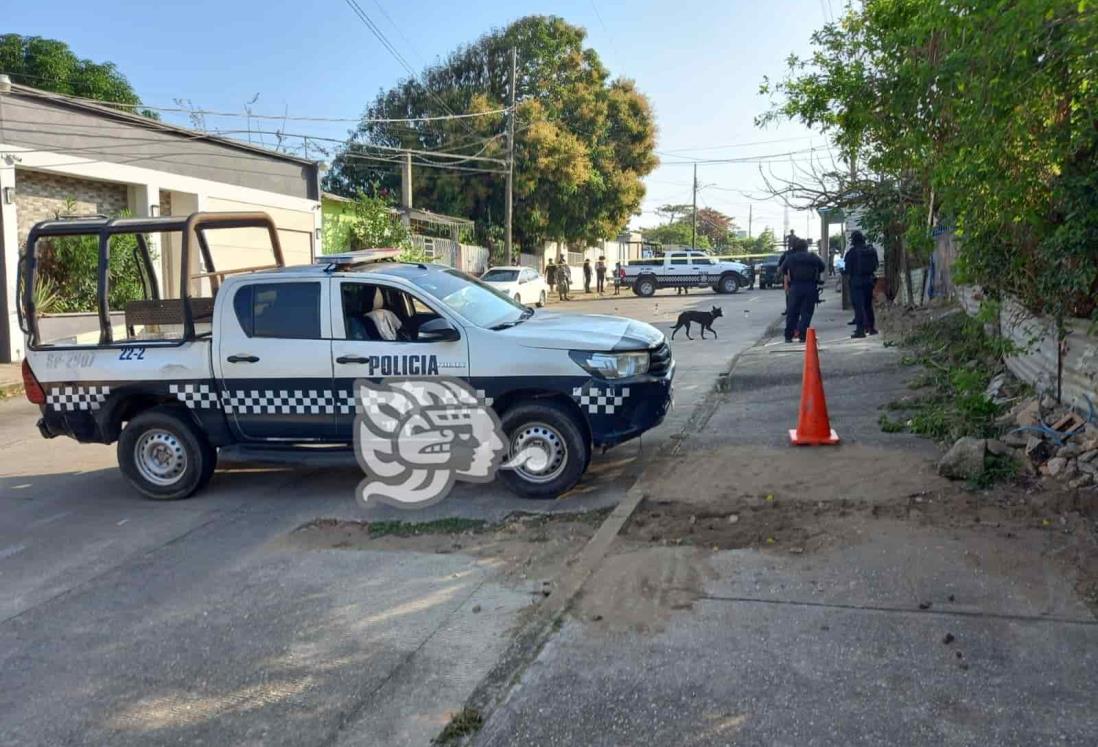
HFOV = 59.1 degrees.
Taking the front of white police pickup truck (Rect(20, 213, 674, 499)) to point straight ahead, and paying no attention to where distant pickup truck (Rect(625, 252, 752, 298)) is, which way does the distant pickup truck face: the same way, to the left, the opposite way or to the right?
the same way

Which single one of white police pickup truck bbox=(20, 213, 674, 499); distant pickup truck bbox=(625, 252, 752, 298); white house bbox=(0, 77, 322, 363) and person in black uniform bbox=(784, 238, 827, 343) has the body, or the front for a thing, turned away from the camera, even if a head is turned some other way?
the person in black uniform

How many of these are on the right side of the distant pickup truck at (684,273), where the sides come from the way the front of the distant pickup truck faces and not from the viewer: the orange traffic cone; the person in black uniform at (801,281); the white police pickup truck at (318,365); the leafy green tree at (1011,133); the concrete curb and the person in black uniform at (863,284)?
6

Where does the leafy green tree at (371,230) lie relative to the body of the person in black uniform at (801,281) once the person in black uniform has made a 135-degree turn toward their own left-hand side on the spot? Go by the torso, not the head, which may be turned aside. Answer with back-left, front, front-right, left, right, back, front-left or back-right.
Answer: right

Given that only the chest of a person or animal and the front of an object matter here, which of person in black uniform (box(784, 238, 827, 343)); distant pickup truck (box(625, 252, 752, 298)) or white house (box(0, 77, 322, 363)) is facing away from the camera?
the person in black uniform

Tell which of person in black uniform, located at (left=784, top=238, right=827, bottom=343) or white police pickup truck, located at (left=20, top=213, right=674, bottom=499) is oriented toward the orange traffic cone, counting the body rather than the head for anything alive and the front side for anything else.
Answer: the white police pickup truck

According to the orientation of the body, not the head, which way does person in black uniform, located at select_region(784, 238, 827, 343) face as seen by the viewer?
away from the camera

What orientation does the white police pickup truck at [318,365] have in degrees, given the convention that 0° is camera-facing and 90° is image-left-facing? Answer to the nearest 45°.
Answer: approximately 270°

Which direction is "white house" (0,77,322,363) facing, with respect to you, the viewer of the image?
facing the viewer and to the right of the viewer

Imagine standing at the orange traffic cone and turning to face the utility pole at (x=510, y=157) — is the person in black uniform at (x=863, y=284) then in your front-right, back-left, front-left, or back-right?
front-right

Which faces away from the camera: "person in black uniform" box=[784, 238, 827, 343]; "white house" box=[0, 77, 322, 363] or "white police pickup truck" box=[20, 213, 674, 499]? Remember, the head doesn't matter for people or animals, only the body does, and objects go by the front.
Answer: the person in black uniform

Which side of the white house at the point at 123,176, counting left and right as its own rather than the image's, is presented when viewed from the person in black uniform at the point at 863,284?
front

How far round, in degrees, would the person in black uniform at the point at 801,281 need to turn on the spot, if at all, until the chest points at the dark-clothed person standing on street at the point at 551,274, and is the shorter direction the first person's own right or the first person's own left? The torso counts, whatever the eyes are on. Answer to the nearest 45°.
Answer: approximately 45° to the first person's own left

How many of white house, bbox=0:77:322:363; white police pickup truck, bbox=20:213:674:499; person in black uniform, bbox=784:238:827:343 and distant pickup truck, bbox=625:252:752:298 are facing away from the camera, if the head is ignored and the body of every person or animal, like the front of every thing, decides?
1

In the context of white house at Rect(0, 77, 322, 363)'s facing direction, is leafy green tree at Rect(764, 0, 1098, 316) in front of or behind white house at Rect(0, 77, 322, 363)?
in front

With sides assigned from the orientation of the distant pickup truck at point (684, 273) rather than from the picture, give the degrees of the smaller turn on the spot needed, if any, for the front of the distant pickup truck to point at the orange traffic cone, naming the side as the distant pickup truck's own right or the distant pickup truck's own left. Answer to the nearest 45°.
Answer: approximately 90° to the distant pickup truck's own right

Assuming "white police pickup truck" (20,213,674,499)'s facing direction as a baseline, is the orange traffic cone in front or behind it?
in front

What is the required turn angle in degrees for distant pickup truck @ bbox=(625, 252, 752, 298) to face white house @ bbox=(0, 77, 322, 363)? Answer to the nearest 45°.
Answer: approximately 135° to its right

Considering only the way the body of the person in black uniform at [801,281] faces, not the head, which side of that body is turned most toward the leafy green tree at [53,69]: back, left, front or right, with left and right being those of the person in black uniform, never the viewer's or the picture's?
left

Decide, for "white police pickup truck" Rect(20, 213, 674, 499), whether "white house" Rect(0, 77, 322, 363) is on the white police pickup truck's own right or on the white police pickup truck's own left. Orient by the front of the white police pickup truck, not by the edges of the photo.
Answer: on the white police pickup truck's own left

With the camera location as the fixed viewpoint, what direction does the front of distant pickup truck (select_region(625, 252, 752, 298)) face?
facing to the right of the viewer

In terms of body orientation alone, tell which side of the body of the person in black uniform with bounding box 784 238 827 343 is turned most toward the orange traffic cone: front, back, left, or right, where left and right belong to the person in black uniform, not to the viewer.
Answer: back
